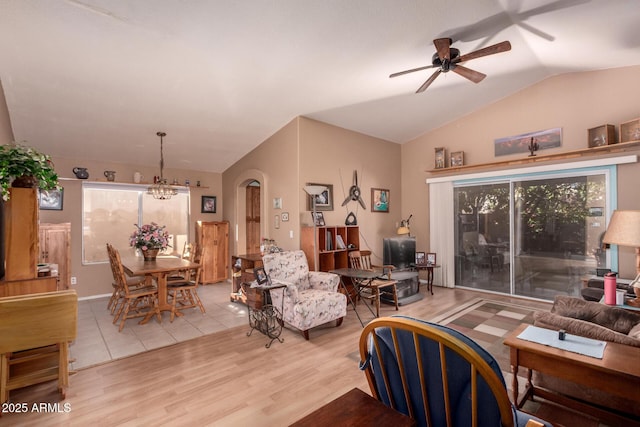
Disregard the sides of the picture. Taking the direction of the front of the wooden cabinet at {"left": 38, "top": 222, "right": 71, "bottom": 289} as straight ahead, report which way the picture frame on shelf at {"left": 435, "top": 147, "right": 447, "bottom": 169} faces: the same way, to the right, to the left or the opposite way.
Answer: to the right

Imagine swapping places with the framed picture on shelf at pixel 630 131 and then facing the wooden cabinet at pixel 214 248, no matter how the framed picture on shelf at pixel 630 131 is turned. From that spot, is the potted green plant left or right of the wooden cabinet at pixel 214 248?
left

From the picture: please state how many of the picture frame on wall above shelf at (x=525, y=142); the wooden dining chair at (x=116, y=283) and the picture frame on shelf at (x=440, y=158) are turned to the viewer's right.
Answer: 1

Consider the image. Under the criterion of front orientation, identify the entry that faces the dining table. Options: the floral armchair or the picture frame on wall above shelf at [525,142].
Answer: the picture frame on wall above shelf

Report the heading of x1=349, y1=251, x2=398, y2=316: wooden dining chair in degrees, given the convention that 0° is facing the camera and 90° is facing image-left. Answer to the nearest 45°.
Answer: approximately 315°

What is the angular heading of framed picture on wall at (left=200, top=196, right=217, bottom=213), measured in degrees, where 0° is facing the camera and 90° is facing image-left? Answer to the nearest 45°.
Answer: approximately 0°

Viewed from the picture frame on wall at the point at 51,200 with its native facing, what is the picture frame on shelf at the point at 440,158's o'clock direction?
the picture frame on shelf at the point at 440,158 is roughly at 10 o'clock from the picture frame on wall at the point at 51,200.

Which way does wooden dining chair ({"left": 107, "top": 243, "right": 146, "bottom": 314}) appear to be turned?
to the viewer's right

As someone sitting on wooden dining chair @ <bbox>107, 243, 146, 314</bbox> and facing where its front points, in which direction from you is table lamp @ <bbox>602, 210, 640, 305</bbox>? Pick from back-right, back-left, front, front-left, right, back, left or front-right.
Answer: front-right
